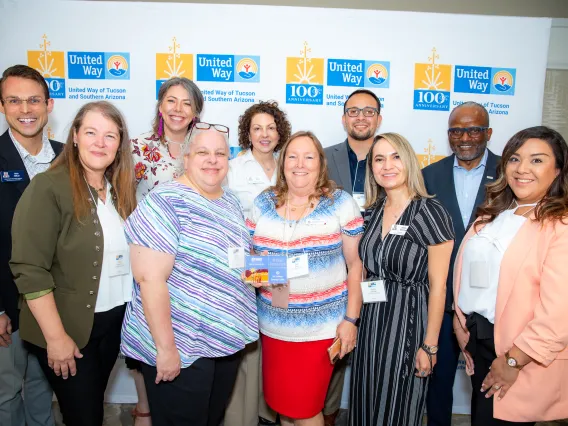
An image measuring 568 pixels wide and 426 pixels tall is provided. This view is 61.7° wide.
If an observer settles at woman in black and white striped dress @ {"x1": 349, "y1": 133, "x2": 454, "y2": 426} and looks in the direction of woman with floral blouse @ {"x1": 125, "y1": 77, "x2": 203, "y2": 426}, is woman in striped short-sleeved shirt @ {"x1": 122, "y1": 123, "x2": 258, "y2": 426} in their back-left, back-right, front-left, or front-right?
front-left

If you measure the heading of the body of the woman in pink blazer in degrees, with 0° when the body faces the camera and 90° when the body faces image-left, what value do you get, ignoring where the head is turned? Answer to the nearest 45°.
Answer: approximately 45°

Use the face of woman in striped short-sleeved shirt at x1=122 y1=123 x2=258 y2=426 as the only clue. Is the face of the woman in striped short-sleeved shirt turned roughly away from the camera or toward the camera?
toward the camera

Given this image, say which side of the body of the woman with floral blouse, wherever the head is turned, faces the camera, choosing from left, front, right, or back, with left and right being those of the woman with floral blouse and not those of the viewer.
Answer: front

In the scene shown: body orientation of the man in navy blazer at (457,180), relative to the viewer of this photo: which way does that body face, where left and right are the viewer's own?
facing the viewer

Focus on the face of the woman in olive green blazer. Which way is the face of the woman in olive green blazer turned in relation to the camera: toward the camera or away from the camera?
toward the camera

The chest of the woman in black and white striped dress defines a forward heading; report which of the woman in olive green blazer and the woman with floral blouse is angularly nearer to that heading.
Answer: the woman in olive green blazer

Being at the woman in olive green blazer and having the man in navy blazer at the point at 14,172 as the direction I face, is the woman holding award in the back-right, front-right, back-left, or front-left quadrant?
back-right

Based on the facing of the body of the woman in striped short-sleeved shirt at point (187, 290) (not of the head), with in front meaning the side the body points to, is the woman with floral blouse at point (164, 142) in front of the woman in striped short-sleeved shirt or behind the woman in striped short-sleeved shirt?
behind

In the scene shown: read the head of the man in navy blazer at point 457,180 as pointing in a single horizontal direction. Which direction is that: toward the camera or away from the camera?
toward the camera

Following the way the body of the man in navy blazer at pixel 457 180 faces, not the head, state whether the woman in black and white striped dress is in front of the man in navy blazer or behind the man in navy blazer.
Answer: in front
